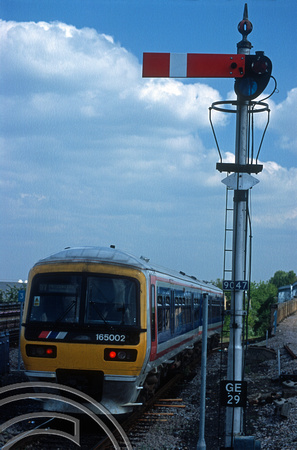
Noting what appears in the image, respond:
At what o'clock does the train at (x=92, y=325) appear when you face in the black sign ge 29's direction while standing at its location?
The train is roughly at 4 o'clock from the black sign ge 29.

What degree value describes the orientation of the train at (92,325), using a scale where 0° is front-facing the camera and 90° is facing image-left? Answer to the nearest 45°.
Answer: approximately 45°

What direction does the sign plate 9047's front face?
toward the camera

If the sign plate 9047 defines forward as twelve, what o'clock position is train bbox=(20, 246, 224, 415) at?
The train is roughly at 4 o'clock from the sign plate 9047.

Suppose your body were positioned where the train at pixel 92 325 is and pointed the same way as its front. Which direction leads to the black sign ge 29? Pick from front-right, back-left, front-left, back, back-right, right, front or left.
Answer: left

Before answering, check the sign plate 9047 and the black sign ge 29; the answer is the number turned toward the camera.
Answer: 2
